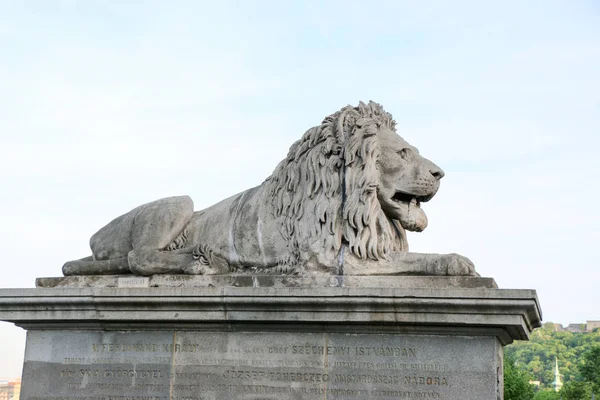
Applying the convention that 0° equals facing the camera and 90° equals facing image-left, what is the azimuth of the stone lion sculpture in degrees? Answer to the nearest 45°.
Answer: approximately 270°
